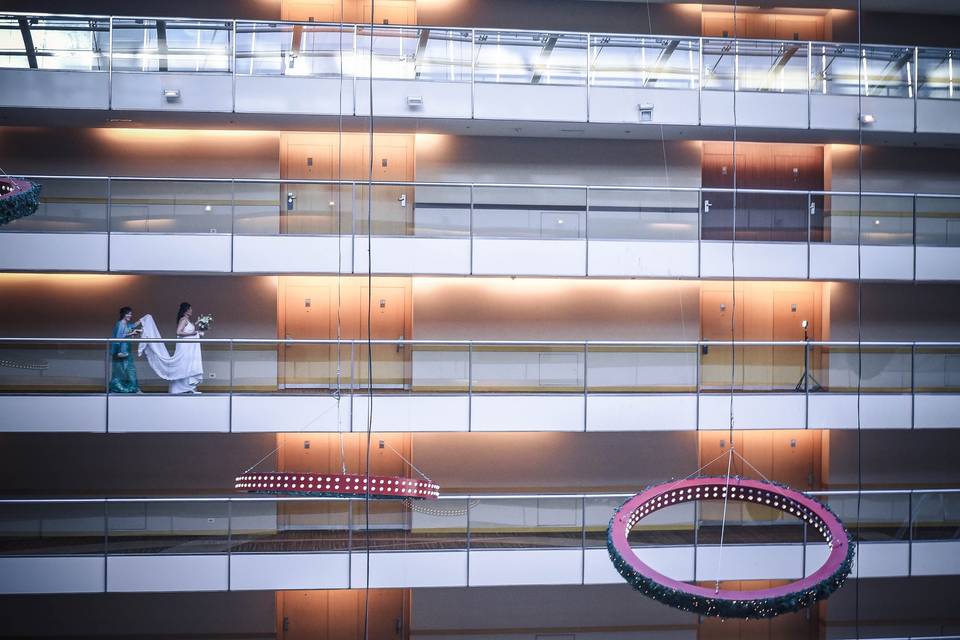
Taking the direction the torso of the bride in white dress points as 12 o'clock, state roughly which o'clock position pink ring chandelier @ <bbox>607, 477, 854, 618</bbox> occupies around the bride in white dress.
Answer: The pink ring chandelier is roughly at 2 o'clock from the bride in white dress.

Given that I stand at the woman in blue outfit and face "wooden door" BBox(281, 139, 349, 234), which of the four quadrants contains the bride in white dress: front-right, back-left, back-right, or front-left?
front-right

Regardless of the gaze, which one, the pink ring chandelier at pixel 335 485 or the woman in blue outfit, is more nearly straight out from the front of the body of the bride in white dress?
the pink ring chandelier

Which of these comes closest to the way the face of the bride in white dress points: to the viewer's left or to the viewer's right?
to the viewer's right

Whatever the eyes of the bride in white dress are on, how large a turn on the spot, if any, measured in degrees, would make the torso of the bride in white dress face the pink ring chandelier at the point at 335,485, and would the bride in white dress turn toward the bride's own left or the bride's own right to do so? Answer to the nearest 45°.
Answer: approximately 45° to the bride's own right

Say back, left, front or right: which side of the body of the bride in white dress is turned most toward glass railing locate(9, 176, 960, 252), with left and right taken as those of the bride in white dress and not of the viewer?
front

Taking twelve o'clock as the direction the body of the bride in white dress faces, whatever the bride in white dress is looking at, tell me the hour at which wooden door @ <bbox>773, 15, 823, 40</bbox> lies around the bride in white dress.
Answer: The wooden door is roughly at 12 o'clock from the bride in white dress.

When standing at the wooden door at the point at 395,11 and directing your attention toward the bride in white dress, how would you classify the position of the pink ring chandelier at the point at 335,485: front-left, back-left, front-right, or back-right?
front-left

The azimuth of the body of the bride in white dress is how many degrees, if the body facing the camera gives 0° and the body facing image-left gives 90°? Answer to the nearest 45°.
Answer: approximately 270°

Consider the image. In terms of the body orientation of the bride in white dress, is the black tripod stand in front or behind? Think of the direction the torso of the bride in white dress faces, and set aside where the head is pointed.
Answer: in front
